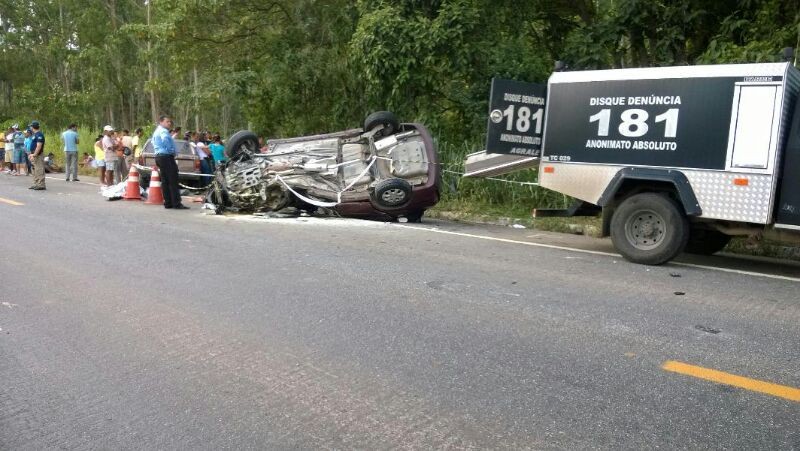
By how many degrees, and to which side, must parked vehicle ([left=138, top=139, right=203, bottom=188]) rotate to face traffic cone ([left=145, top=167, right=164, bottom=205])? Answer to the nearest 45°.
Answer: approximately 180°

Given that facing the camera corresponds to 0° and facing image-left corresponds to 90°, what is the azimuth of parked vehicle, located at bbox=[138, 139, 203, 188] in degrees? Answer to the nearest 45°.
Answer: approximately 180°

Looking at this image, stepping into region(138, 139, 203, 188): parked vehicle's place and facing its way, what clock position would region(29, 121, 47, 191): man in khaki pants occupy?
The man in khaki pants is roughly at 10 o'clock from the parked vehicle.

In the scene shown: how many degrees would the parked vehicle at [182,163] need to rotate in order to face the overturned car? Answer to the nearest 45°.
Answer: approximately 135° to its right

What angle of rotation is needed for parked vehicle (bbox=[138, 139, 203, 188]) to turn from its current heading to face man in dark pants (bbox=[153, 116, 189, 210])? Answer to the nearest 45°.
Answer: approximately 180°
